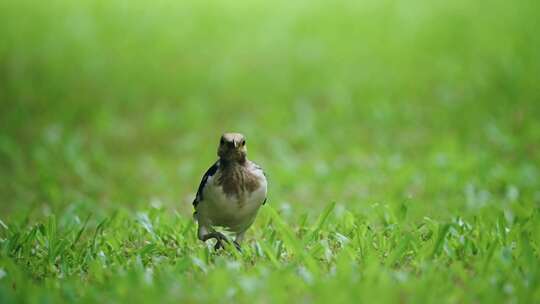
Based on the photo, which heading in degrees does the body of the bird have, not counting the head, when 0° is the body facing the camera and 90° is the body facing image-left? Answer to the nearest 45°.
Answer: approximately 0°
